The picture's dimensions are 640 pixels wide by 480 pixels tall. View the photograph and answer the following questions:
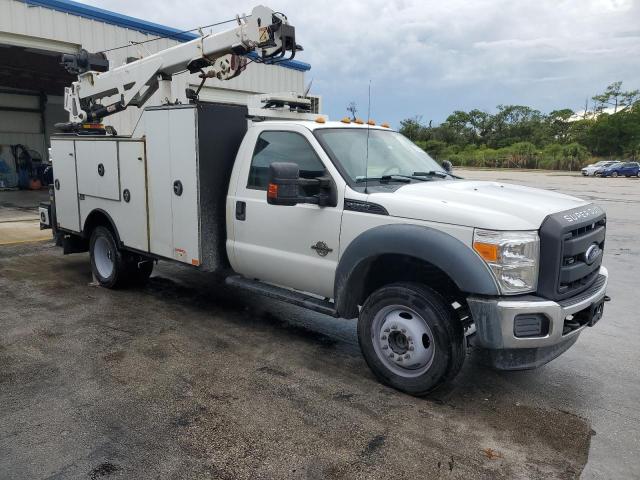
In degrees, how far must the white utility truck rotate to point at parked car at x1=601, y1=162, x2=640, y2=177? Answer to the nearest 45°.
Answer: approximately 90° to its left

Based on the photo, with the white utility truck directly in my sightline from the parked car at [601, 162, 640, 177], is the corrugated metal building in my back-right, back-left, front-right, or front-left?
front-right

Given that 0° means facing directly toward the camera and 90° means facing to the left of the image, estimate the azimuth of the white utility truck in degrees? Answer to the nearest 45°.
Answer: approximately 315°

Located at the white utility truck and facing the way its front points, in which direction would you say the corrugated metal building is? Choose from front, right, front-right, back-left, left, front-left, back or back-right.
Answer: back
